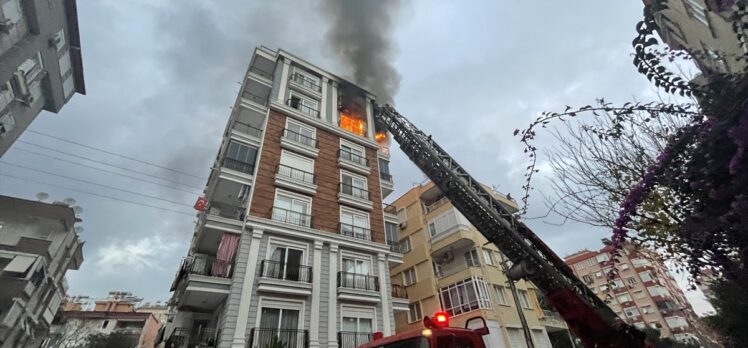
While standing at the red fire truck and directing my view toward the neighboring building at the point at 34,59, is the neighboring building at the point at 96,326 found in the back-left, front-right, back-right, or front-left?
front-right

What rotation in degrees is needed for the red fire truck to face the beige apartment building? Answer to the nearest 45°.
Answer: approximately 135° to its right

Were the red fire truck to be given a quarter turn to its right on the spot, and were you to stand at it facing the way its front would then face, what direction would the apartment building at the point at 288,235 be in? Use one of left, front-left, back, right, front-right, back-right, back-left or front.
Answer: front

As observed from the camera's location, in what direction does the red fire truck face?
facing the viewer and to the left of the viewer

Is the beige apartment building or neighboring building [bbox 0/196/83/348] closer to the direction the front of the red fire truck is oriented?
the neighboring building

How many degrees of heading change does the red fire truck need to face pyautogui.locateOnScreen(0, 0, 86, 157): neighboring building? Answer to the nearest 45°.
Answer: approximately 45° to its right

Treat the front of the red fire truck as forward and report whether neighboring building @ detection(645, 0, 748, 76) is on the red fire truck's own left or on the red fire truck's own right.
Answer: on the red fire truck's own left

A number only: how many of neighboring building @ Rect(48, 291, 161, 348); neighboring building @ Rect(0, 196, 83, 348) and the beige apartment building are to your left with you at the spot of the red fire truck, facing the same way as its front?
0

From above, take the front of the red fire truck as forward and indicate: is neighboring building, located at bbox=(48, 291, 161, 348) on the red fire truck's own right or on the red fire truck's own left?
on the red fire truck's own right
